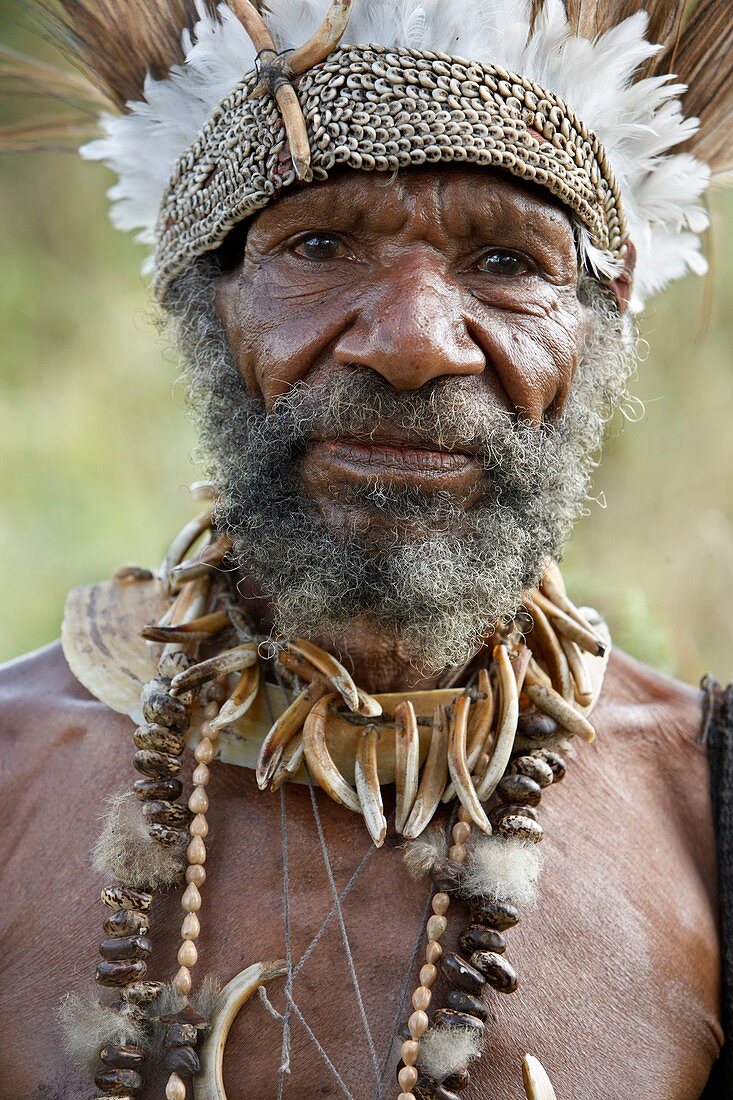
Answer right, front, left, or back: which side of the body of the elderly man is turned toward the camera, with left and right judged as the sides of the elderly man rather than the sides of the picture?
front

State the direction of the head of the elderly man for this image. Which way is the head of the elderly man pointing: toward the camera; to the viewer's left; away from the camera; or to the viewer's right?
toward the camera
